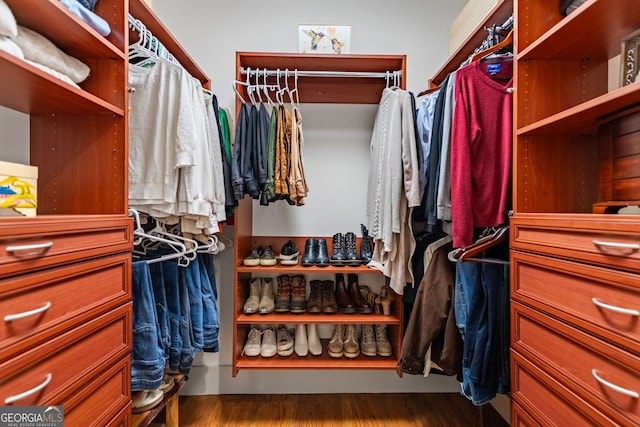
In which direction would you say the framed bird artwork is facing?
toward the camera

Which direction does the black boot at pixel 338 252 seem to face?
toward the camera

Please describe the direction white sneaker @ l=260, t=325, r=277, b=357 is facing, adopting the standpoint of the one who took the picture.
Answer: facing the viewer

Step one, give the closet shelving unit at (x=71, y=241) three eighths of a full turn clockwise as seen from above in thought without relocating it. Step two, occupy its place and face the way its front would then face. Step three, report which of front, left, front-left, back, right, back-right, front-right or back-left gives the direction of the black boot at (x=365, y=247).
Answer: back

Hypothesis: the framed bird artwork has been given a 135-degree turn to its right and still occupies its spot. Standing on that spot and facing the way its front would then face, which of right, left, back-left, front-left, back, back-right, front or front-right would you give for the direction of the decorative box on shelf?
left

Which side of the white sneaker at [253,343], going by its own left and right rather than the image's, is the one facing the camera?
front

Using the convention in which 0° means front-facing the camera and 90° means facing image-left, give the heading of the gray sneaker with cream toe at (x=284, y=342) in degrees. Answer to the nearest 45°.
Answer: approximately 0°

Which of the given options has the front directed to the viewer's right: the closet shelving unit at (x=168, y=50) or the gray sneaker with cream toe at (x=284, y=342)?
the closet shelving unit
